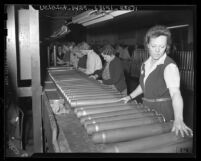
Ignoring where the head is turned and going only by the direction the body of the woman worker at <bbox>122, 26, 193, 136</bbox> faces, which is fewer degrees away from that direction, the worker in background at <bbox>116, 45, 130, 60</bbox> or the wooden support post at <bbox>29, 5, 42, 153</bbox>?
the wooden support post

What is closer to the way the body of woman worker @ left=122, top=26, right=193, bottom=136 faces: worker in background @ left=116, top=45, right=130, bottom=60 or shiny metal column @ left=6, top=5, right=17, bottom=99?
the shiny metal column

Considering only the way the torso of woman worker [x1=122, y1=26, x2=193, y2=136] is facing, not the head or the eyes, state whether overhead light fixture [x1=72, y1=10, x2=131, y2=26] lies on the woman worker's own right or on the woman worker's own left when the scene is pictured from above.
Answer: on the woman worker's own right

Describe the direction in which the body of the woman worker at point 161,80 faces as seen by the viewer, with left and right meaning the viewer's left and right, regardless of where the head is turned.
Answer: facing the viewer and to the left of the viewer

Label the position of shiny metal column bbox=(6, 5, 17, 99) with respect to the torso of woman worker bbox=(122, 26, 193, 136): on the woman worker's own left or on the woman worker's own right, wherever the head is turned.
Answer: on the woman worker's own right

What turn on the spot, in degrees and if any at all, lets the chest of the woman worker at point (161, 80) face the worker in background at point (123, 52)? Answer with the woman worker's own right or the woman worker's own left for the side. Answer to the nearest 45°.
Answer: approximately 135° to the woman worker's own right
